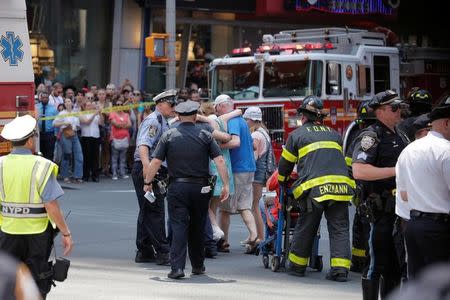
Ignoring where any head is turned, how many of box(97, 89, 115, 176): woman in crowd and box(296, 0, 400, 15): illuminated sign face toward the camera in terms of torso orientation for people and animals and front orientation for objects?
2

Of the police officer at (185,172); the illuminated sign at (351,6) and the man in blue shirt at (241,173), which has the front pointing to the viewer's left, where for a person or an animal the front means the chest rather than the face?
the man in blue shirt

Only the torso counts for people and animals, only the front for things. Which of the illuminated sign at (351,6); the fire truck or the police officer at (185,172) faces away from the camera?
the police officer

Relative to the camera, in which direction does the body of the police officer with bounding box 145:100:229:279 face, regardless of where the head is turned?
away from the camera

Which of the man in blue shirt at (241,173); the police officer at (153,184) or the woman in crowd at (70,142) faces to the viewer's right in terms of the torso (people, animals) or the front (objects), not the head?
the police officer

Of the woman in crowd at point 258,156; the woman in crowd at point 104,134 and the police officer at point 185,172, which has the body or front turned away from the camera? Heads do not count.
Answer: the police officer

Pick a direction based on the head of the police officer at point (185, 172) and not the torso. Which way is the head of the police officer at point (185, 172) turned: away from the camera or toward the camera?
away from the camera

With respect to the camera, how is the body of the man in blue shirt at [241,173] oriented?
to the viewer's left

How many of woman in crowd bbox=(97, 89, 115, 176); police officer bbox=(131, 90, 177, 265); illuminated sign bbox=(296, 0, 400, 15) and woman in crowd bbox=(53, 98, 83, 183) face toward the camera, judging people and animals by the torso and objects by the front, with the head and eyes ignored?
3
